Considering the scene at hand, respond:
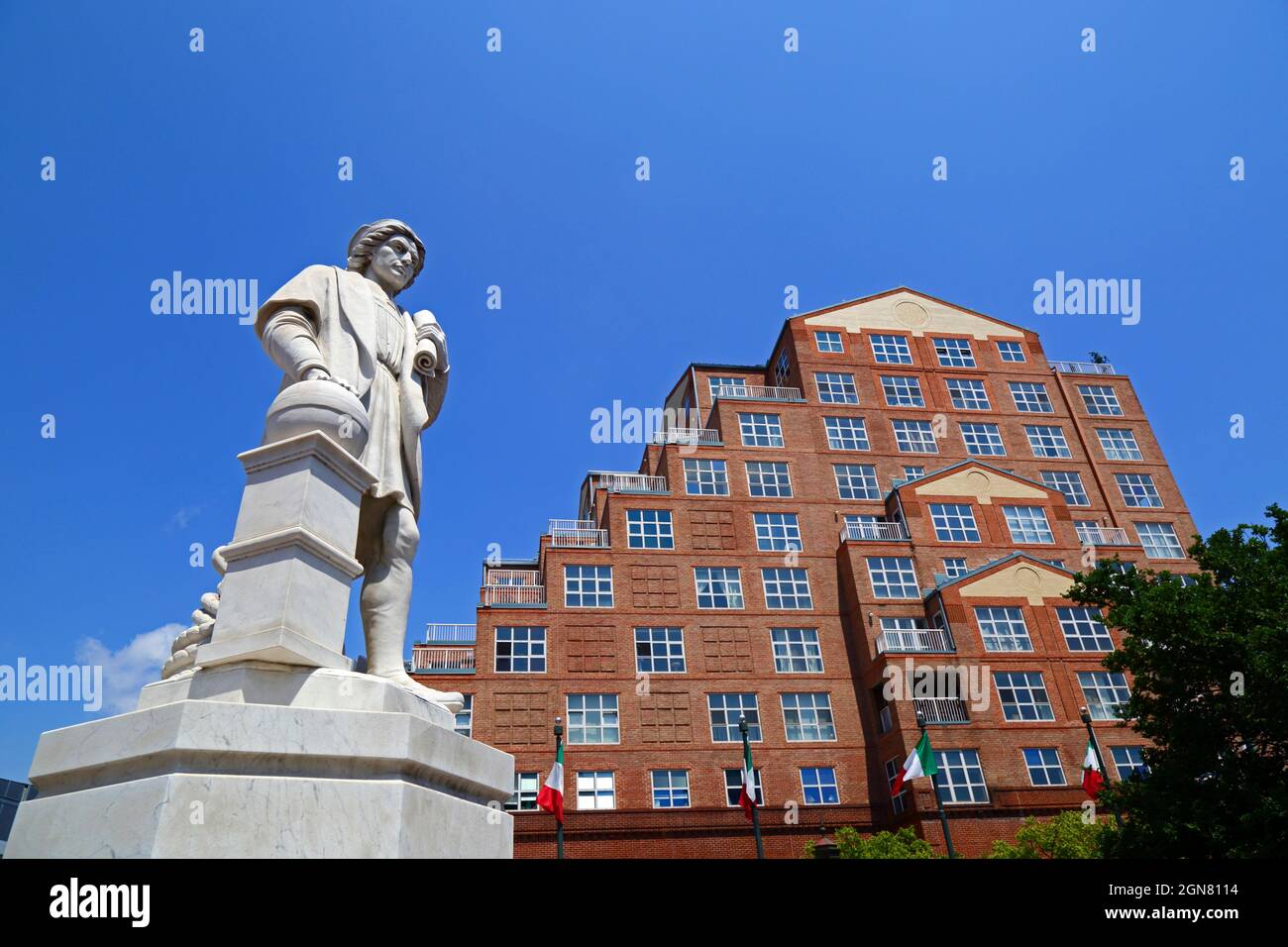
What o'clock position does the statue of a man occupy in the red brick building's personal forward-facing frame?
The statue of a man is roughly at 12 o'clock from the red brick building.

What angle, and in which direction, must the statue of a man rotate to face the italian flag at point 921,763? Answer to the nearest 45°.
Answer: approximately 90° to its left

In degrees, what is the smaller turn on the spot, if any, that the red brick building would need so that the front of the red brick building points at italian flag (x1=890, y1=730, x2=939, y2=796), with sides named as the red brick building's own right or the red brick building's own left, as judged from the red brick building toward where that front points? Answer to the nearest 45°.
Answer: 0° — it already faces it

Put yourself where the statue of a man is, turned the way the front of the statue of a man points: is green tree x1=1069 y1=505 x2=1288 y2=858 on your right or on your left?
on your left

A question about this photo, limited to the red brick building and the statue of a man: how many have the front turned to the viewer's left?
0

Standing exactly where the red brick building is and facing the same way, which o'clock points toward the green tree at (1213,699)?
The green tree is roughly at 11 o'clock from the red brick building.

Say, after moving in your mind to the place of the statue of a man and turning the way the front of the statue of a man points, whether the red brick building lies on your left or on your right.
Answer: on your left

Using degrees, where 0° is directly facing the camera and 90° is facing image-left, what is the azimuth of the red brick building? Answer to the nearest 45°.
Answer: approximately 0°

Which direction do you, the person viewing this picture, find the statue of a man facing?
facing the viewer and to the right of the viewer
